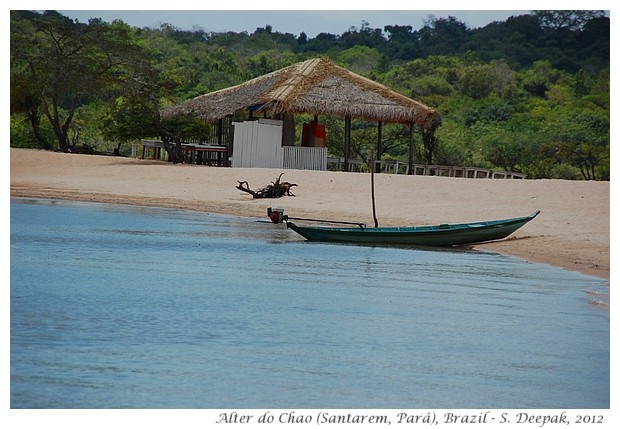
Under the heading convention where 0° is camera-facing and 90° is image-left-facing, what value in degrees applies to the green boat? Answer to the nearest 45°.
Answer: approximately 270°

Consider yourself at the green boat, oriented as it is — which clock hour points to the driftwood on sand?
The driftwood on sand is roughly at 8 o'clock from the green boat.

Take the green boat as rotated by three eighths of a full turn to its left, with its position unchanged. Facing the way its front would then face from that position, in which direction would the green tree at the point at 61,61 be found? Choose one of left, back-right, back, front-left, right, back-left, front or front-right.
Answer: front
